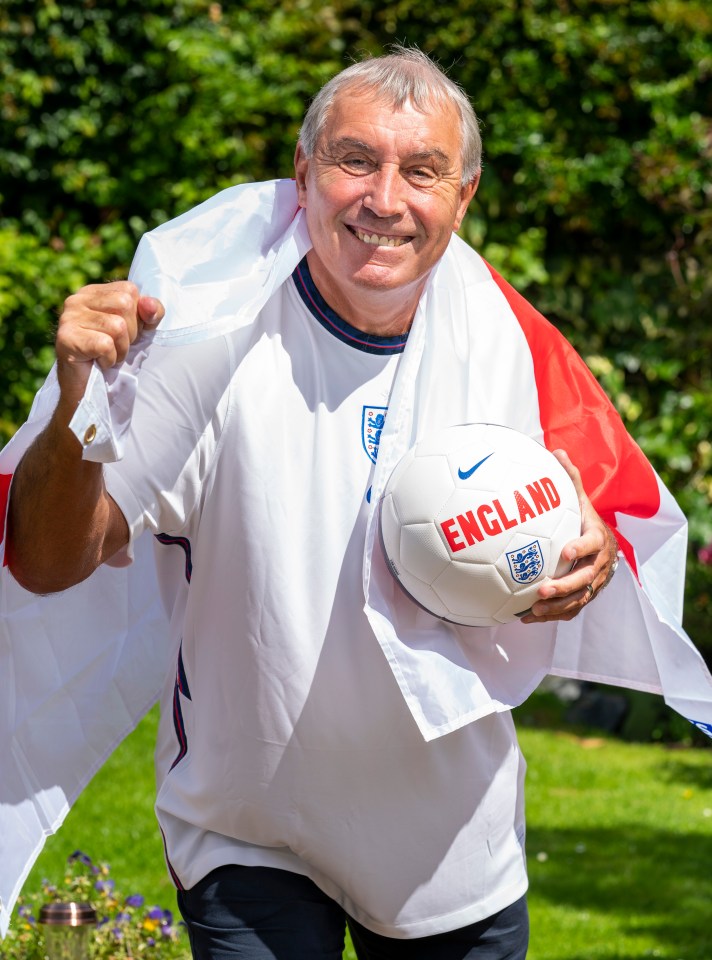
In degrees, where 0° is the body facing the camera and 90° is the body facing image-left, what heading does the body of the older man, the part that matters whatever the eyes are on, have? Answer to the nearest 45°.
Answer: approximately 0°
